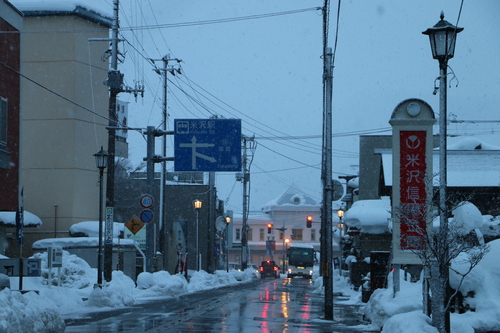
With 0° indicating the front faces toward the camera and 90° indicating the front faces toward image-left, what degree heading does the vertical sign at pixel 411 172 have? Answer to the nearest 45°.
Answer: approximately 0°

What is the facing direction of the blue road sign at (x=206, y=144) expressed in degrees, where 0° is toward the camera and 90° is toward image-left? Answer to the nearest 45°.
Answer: approximately 0°

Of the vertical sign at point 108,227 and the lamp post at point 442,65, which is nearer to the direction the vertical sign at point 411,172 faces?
the lamp post

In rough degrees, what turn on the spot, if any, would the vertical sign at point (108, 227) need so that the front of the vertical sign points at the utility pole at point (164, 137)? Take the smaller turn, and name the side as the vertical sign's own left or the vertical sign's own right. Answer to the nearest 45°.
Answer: approximately 180°

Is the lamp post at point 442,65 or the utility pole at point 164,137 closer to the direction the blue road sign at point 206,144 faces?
the lamp post

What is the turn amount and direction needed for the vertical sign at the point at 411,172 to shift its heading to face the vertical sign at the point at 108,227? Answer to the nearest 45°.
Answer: approximately 135° to its right

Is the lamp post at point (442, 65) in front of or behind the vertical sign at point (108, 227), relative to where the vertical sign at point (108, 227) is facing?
in front

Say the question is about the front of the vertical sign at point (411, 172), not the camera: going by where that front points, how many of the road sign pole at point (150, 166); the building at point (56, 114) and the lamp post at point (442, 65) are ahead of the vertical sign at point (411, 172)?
1
